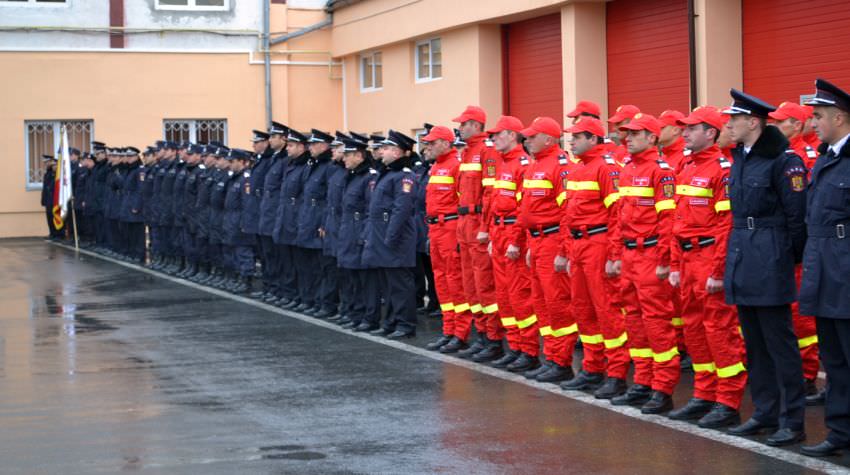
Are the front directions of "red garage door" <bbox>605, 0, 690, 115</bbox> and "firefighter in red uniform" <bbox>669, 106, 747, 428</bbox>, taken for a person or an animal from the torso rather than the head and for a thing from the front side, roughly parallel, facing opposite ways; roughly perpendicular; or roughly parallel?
roughly parallel

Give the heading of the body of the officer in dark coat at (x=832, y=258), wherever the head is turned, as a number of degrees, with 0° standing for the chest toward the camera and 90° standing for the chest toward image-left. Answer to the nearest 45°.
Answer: approximately 45°

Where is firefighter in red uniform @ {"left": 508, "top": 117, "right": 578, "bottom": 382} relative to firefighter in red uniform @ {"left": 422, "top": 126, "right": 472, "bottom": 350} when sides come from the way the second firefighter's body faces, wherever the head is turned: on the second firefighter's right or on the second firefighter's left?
on the second firefighter's left

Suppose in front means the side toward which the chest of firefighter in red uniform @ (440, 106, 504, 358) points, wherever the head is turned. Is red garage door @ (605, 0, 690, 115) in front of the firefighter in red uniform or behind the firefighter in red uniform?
behind

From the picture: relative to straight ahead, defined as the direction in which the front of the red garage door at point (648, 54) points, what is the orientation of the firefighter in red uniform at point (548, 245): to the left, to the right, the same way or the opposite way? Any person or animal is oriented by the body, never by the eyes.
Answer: the same way

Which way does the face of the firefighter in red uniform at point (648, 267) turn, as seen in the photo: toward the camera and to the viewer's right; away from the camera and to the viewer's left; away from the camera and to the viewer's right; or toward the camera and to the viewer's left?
toward the camera and to the viewer's left

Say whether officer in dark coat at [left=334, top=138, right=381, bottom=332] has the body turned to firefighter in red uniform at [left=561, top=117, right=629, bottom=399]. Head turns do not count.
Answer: no

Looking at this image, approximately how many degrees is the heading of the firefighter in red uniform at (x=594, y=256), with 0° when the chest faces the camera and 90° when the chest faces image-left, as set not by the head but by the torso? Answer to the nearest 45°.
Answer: approximately 45°

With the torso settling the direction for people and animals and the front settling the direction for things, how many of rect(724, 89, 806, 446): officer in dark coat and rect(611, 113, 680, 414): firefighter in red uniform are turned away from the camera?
0

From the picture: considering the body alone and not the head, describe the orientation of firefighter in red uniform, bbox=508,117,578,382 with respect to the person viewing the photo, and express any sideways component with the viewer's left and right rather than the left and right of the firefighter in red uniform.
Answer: facing the viewer and to the left of the viewer

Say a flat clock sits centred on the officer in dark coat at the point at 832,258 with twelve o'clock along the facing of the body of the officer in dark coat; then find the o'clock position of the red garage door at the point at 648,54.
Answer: The red garage door is roughly at 4 o'clock from the officer in dark coat.

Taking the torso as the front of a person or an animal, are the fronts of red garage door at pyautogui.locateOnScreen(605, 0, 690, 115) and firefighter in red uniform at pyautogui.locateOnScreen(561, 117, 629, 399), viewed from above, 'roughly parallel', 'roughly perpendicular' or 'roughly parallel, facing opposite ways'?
roughly parallel

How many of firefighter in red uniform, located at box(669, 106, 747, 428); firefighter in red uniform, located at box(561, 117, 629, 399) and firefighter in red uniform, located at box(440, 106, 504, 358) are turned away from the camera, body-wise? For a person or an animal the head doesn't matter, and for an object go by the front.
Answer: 0

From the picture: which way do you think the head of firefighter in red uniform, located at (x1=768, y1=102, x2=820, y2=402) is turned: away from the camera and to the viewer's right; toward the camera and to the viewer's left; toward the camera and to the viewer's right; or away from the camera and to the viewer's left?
toward the camera and to the viewer's left

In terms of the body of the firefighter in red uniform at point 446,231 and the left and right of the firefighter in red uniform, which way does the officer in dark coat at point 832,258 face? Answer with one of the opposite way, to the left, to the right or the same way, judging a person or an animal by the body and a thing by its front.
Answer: the same way

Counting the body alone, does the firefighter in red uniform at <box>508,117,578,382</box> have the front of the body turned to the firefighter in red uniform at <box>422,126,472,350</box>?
no

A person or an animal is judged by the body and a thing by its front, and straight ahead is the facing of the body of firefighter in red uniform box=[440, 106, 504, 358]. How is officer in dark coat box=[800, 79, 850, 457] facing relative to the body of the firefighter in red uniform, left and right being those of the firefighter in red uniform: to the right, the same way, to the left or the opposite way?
the same way

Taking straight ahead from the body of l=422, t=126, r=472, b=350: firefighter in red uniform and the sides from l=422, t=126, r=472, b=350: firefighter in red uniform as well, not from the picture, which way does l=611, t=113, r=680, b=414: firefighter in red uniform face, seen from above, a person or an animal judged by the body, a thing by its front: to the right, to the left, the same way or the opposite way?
the same way

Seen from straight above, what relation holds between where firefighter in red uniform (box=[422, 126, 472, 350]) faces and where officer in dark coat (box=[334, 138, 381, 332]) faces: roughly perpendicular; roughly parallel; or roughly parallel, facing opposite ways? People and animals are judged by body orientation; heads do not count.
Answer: roughly parallel

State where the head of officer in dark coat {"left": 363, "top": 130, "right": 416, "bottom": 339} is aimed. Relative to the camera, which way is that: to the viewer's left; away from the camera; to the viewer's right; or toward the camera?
to the viewer's left

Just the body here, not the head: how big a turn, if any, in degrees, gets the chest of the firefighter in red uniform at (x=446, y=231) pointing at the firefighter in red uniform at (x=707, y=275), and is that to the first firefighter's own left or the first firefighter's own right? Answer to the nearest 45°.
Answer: approximately 90° to the first firefighter's own left

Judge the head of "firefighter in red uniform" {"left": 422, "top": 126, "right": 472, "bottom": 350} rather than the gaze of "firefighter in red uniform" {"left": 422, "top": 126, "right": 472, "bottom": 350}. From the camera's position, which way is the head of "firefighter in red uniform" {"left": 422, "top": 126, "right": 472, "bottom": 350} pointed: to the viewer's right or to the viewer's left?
to the viewer's left

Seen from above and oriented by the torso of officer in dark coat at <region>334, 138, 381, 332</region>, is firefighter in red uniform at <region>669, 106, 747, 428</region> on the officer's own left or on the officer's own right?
on the officer's own left
